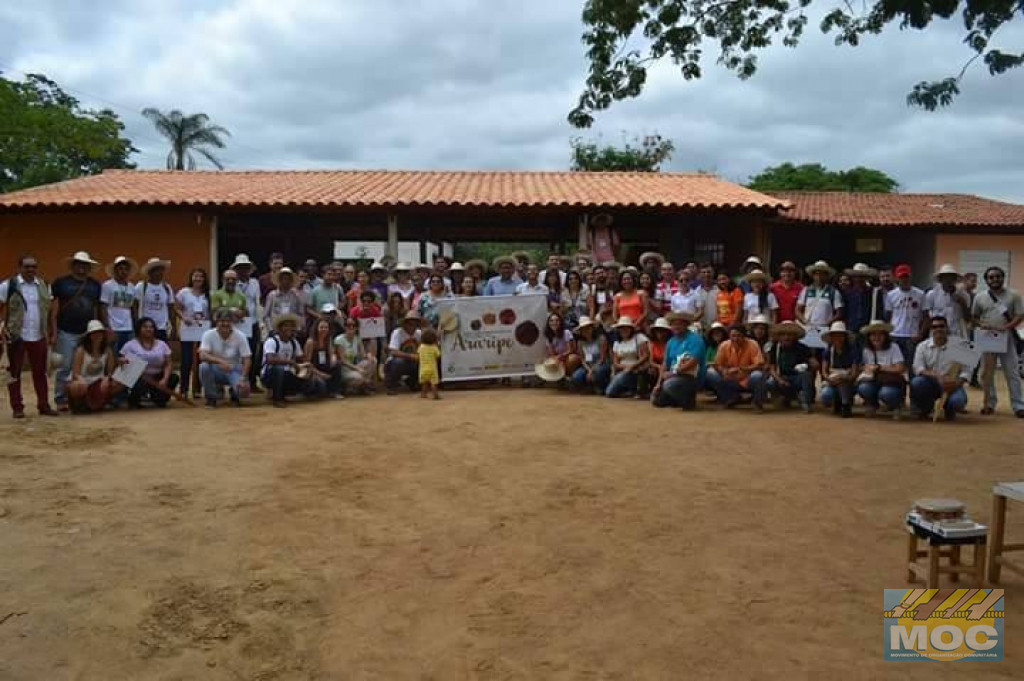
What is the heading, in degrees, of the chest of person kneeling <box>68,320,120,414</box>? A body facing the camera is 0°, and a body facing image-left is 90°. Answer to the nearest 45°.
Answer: approximately 0°

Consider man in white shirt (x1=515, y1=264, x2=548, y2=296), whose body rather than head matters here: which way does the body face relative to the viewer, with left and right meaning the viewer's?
facing the viewer

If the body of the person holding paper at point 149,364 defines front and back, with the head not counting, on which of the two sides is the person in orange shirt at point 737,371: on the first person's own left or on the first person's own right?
on the first person's own left

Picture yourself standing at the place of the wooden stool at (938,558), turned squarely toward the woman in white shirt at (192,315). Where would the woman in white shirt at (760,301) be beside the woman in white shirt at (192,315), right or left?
right

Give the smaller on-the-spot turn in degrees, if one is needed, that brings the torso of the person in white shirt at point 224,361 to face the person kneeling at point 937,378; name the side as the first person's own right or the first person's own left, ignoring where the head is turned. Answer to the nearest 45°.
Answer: approximately 45° to the first person's own left

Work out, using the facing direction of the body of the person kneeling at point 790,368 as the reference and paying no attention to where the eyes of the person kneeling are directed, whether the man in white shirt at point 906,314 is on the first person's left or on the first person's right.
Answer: on the first person's left

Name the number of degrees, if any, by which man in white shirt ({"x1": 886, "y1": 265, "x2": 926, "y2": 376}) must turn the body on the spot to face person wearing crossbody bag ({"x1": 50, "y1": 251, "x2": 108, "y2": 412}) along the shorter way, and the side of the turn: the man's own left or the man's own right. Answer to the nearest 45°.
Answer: approximately 45° to the man's own right

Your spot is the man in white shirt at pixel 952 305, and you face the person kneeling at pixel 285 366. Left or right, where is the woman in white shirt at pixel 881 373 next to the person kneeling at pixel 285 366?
left

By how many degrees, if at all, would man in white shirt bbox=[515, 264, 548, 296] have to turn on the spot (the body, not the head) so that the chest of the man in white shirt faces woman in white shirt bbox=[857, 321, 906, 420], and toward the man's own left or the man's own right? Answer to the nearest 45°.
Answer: approximately 45° to the man's own left

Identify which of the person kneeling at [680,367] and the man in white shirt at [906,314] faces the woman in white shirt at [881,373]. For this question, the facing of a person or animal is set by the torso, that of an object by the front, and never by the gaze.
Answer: the man in white shirt

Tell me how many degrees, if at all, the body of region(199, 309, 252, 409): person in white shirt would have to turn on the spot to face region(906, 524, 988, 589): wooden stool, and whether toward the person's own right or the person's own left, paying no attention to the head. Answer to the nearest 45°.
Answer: approximately 45° to the person's own left

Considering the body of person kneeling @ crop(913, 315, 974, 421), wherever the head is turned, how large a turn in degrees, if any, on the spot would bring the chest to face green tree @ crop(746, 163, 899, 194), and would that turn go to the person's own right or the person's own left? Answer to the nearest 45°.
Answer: approximately 180°

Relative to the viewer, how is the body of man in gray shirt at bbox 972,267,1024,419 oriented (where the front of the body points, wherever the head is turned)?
toward the camera

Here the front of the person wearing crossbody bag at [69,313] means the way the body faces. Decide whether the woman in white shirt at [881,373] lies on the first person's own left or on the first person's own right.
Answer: on the first person's own left
